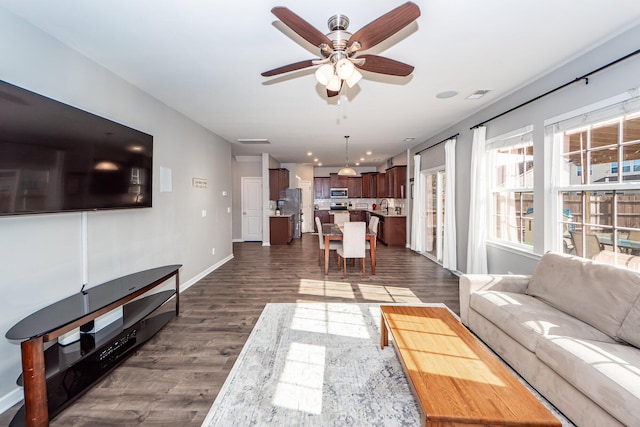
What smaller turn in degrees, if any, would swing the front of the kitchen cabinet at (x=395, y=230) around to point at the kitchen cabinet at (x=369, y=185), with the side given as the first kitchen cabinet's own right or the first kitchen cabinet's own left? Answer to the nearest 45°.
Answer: approximately 90° to the first kitchen cabinet's own right

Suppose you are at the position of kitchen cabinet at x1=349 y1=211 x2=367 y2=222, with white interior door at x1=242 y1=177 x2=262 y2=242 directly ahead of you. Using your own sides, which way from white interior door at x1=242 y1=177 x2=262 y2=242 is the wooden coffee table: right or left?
left

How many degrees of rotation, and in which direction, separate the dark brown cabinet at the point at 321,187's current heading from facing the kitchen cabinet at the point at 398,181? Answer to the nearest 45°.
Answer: approximately 45° to its left

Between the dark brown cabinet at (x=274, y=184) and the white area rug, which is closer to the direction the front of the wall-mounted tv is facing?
the white area rug

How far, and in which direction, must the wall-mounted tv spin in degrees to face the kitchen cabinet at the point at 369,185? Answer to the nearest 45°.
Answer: approximately 90° to its left

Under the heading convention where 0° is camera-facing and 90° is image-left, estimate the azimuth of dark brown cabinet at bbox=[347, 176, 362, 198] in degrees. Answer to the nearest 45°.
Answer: approximately 0°

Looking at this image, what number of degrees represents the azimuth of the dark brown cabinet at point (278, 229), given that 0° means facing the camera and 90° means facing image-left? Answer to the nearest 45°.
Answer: approximately 270°

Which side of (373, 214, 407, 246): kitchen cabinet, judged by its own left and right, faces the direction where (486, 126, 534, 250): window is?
left

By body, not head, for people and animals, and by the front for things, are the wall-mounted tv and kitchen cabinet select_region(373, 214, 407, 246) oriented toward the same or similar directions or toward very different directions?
very different directions

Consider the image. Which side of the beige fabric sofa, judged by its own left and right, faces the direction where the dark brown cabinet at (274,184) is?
right

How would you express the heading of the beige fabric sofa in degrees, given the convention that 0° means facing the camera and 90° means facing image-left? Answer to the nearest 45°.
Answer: approximately 45°
